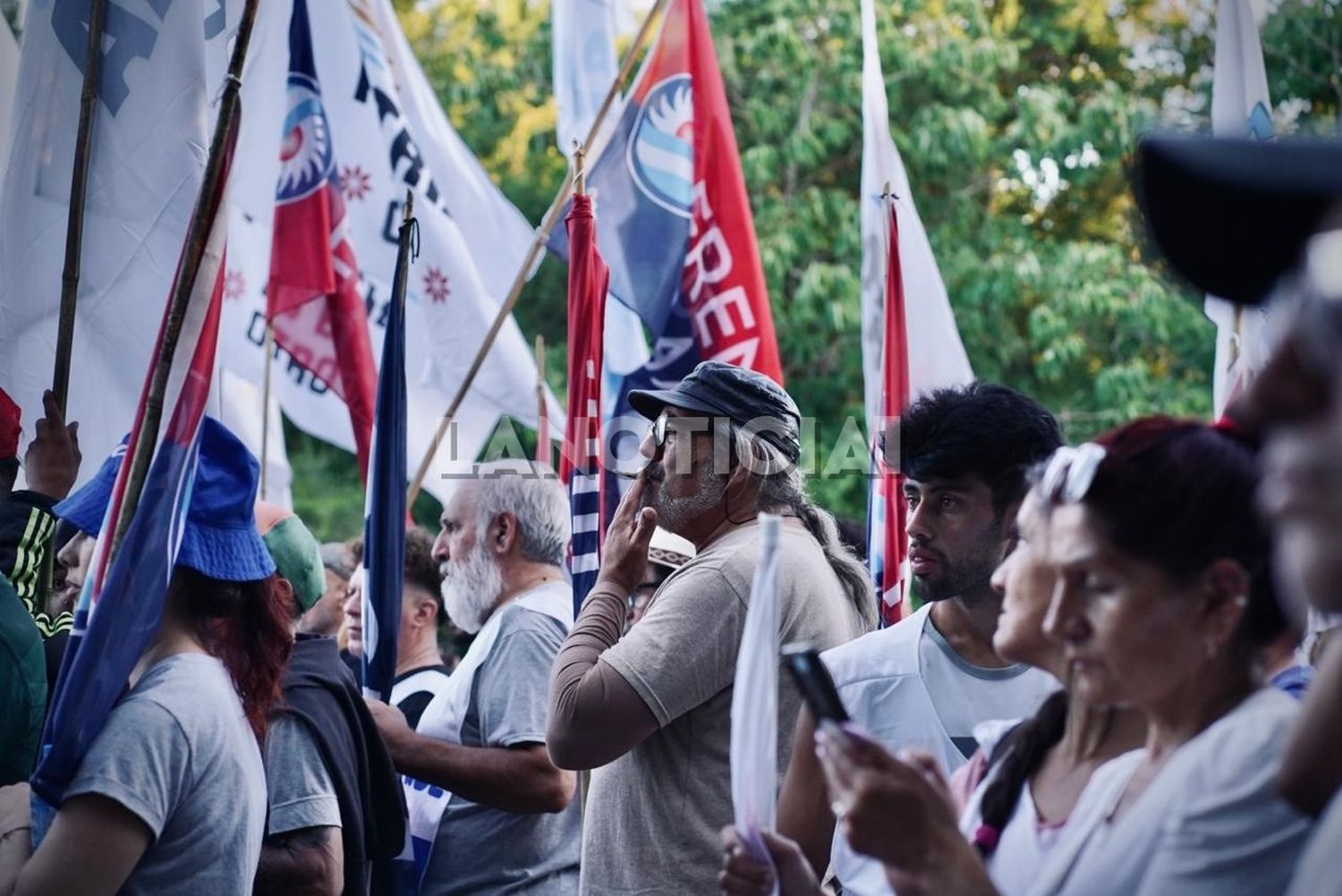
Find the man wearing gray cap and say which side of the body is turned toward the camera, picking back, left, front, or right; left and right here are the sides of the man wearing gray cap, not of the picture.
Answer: left

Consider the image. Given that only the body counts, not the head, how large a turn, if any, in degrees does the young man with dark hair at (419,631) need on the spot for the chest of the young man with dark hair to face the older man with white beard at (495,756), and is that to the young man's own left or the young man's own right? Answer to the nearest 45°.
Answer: approximately 90° to the young man's own left

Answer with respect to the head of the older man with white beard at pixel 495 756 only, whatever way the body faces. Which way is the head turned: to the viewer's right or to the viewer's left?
to the viewer's left

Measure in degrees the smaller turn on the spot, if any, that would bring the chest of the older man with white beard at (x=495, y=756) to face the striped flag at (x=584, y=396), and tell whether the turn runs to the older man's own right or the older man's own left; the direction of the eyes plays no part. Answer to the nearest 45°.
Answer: approximately 90° to the older man's own right

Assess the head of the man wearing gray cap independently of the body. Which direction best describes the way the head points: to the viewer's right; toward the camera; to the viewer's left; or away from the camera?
to the viewer's left

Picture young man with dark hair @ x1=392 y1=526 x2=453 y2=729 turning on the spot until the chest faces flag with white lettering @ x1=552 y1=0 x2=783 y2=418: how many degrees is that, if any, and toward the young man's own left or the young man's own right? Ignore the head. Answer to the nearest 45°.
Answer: approximately 135° to the young man's own right

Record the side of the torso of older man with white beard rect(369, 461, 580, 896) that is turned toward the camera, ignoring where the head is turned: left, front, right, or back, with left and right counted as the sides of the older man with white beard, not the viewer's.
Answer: left

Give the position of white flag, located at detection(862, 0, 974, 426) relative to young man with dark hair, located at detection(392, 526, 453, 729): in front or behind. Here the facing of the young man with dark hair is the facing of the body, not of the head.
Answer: behind

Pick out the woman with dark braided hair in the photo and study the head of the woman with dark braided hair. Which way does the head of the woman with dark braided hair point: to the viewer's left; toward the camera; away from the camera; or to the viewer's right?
to the viewer's left

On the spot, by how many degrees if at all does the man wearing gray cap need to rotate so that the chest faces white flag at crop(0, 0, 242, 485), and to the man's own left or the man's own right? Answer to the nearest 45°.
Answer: approximately 45° to the man's own right

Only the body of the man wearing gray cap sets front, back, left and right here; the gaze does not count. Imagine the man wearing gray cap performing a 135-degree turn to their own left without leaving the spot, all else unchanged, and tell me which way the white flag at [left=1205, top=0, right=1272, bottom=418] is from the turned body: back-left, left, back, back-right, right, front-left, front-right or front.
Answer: left

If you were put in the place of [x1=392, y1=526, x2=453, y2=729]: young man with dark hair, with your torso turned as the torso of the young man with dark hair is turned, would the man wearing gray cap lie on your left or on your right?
on your left
